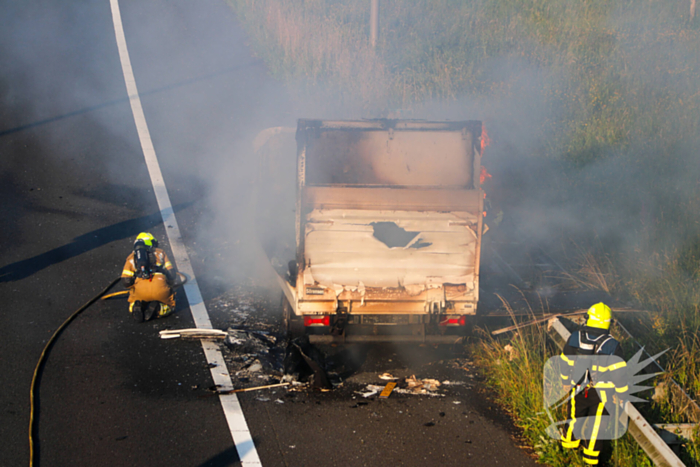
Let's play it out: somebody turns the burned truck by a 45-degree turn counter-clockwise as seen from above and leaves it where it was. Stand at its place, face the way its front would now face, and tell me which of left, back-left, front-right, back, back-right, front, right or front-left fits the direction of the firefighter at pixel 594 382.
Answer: back

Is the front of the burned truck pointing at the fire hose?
no

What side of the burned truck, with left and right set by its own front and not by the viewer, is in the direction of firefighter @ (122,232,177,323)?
left

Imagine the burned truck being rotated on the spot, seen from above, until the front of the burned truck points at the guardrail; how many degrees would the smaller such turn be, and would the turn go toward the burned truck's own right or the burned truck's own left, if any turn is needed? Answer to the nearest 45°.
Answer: approximately 135° to the burned truck's own right

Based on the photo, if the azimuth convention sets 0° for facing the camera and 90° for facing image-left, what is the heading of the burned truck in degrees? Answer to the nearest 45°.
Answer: approximately 180°

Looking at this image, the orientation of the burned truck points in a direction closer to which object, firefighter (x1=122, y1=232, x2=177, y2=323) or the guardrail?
the firefighter

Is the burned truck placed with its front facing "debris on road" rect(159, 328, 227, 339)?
no
